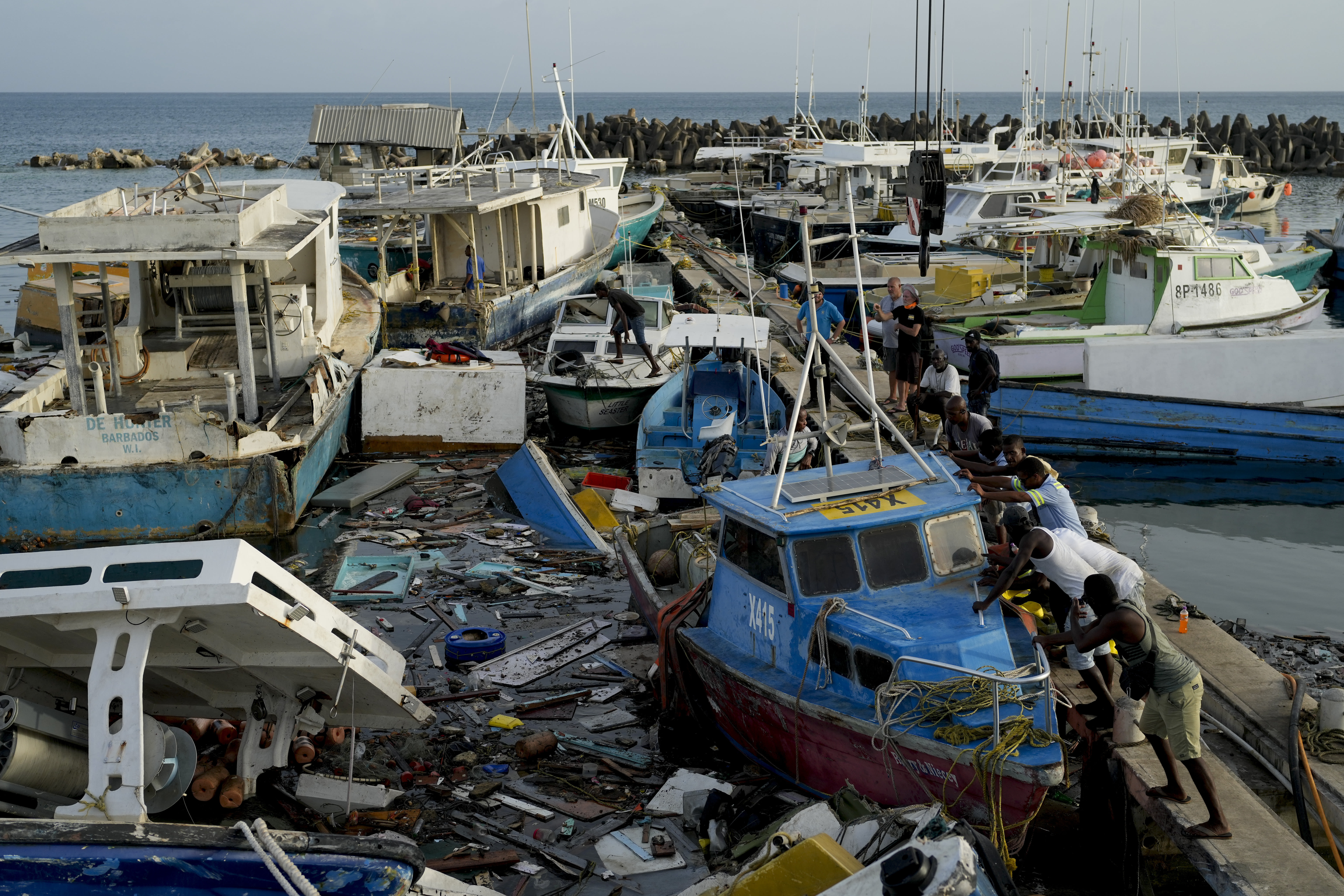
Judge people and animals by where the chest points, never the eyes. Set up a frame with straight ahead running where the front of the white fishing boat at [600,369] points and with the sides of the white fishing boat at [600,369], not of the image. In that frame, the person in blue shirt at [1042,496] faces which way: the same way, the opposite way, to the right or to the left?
to the right

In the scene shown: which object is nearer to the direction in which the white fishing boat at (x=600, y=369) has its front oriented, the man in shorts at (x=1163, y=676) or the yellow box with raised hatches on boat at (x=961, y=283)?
the man in shorts

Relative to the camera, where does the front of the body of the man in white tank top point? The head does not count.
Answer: to the viewer's left

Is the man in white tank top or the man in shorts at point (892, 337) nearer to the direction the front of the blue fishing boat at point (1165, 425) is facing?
the man in shorts

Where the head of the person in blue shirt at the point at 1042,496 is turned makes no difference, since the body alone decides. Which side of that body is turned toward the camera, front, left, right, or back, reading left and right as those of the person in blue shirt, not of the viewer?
left

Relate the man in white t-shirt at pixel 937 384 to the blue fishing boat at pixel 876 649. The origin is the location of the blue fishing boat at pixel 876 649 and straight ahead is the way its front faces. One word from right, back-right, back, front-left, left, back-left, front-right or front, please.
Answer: back-left

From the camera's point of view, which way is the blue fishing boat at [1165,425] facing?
to the viewer's left

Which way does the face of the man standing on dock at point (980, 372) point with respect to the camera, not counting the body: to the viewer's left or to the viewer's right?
to the viewer's left
